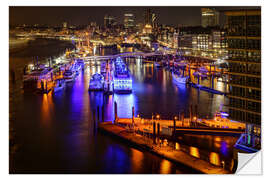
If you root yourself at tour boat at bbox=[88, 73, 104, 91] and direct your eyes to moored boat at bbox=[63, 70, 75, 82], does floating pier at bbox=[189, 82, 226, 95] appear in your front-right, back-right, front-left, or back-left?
back-right

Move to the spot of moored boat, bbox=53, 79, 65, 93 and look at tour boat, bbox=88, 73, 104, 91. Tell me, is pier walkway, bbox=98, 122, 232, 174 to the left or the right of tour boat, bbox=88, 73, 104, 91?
right

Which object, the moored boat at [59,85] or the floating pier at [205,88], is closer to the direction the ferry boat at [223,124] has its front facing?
the moored boat

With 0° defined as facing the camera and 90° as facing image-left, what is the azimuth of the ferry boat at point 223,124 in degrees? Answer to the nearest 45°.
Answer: approximately 90°

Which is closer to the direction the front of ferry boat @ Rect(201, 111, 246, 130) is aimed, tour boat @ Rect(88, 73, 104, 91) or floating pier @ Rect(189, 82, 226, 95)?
the tour boat

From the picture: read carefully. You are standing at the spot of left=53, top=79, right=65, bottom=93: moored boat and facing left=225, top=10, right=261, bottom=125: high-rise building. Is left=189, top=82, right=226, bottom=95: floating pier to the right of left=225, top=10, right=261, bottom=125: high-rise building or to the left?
left

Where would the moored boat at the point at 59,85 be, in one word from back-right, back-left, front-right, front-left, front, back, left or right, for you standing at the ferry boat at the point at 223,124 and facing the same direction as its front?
front-right
